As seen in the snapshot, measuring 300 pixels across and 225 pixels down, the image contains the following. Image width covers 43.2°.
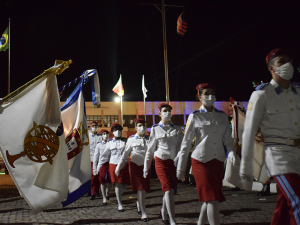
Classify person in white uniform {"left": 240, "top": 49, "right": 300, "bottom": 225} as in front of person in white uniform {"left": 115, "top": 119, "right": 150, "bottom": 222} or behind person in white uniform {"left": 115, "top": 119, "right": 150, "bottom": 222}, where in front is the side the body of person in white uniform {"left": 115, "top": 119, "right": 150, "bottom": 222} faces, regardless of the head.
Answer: in front

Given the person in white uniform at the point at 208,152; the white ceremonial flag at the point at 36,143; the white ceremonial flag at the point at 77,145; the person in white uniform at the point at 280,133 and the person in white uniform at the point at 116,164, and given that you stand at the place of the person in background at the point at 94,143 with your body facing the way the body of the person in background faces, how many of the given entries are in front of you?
5

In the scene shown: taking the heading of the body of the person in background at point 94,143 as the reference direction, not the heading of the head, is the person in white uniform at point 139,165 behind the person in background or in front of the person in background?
in front

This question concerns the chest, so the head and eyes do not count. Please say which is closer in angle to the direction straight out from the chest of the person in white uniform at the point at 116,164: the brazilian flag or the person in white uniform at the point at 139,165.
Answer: the person in white uniform

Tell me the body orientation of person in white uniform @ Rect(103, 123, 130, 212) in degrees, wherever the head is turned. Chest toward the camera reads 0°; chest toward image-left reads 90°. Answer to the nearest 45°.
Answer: approximately 0°

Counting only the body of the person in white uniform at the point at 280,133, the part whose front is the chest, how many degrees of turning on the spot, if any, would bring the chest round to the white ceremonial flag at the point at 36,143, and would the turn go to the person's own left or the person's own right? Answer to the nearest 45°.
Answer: approximately 135° to the person's own right

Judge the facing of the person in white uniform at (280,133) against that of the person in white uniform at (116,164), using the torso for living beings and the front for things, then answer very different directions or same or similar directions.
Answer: same or similar directions

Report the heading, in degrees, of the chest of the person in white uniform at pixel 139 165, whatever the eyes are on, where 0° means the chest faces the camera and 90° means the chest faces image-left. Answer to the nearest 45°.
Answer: approximately 315°

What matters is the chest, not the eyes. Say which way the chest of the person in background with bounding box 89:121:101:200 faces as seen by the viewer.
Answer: toward the camera

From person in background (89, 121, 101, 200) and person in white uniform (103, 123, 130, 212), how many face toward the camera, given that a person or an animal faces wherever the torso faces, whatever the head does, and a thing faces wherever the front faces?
2

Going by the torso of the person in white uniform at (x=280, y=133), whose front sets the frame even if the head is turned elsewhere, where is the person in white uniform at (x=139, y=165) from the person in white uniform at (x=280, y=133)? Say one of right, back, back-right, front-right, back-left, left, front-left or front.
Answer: back

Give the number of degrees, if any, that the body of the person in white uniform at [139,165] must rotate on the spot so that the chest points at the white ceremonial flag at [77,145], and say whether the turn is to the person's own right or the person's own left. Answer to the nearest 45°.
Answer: approximately 90° to the person's own right

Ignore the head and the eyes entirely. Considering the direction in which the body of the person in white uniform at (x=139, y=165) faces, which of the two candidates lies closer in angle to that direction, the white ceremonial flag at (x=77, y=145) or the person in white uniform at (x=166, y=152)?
the person in white uniform

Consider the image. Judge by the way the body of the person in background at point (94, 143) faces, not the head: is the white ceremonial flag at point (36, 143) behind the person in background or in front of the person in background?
in front
